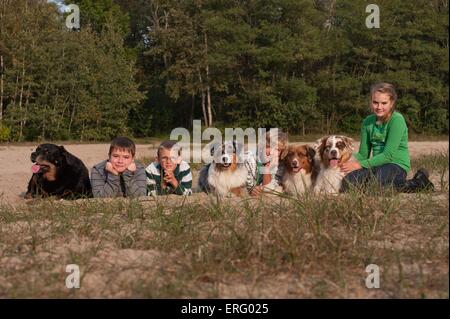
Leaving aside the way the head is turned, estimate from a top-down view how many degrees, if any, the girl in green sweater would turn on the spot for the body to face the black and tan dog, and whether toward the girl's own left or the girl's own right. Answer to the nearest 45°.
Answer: approximately 45° to the girl's own right

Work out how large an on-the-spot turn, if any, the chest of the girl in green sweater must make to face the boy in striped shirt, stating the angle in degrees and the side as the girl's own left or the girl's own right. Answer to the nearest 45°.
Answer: approximately 45° to the girl's own right

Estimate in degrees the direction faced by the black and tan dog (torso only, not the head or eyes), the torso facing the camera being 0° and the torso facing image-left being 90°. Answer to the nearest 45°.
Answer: approximately 45°

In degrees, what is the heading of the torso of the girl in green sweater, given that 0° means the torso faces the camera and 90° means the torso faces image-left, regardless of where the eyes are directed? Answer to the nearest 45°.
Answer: approximately 45°

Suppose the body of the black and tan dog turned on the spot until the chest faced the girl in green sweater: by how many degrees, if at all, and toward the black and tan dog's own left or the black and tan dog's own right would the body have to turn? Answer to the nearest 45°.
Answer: approximately 90° to the black and tan dog's own left

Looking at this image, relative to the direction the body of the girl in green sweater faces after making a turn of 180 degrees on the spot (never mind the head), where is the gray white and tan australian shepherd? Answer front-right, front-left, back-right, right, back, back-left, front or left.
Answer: back-left

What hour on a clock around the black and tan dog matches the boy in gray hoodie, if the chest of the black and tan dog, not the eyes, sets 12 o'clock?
The boy in gray hoodie is roughly at 9 o'clock from the black and tan dog.

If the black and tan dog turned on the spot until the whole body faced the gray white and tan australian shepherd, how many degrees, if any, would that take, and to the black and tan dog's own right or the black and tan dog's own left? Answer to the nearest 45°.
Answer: approximately 90° to the black and tan dog's own left

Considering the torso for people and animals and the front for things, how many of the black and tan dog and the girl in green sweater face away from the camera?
0
